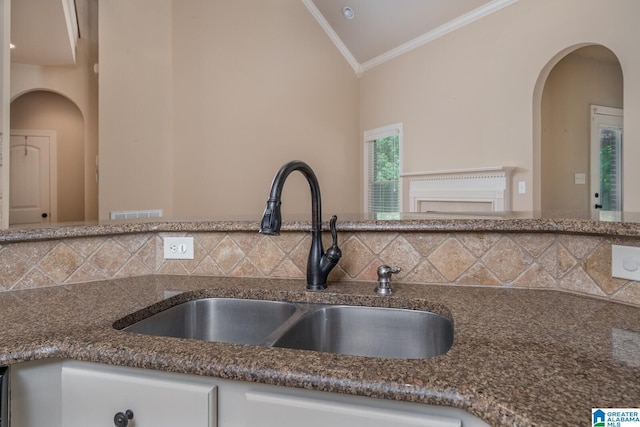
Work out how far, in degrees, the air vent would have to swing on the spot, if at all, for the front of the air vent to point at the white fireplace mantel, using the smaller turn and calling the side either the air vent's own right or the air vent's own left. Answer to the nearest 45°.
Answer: approximately 90° to the air vent's own left

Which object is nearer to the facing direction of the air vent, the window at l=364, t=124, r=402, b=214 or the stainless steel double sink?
the stainless steel double sink

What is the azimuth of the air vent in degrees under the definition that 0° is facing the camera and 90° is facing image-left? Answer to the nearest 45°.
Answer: approximately 0°

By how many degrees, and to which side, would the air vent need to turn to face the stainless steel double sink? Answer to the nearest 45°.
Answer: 0° — it already faces it

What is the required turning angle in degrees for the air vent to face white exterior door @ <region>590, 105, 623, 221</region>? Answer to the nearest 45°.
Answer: approximately 90° to its left

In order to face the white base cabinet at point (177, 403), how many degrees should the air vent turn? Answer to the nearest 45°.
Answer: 0° — it already faces it

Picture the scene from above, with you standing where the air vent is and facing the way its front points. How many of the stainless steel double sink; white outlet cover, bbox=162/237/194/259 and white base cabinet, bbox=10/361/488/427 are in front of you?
3

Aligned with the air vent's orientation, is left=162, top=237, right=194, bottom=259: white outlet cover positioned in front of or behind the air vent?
in front

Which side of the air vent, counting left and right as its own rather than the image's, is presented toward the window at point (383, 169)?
left

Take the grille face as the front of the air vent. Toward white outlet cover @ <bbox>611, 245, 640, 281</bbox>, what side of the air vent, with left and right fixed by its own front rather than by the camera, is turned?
front
